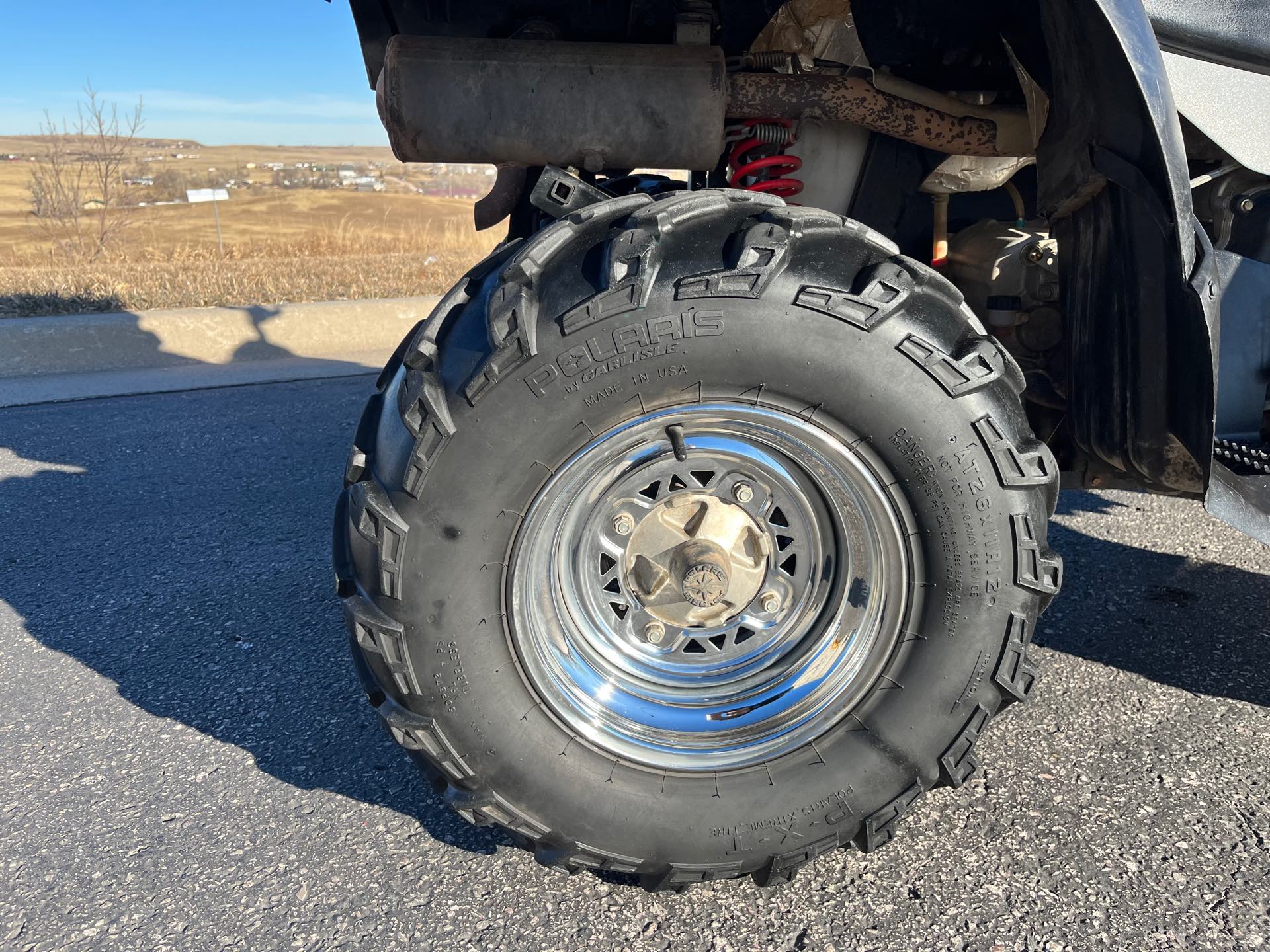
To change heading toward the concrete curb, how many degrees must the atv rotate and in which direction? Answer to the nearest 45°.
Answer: approximately 135° to its left

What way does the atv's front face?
to the viewer's right
